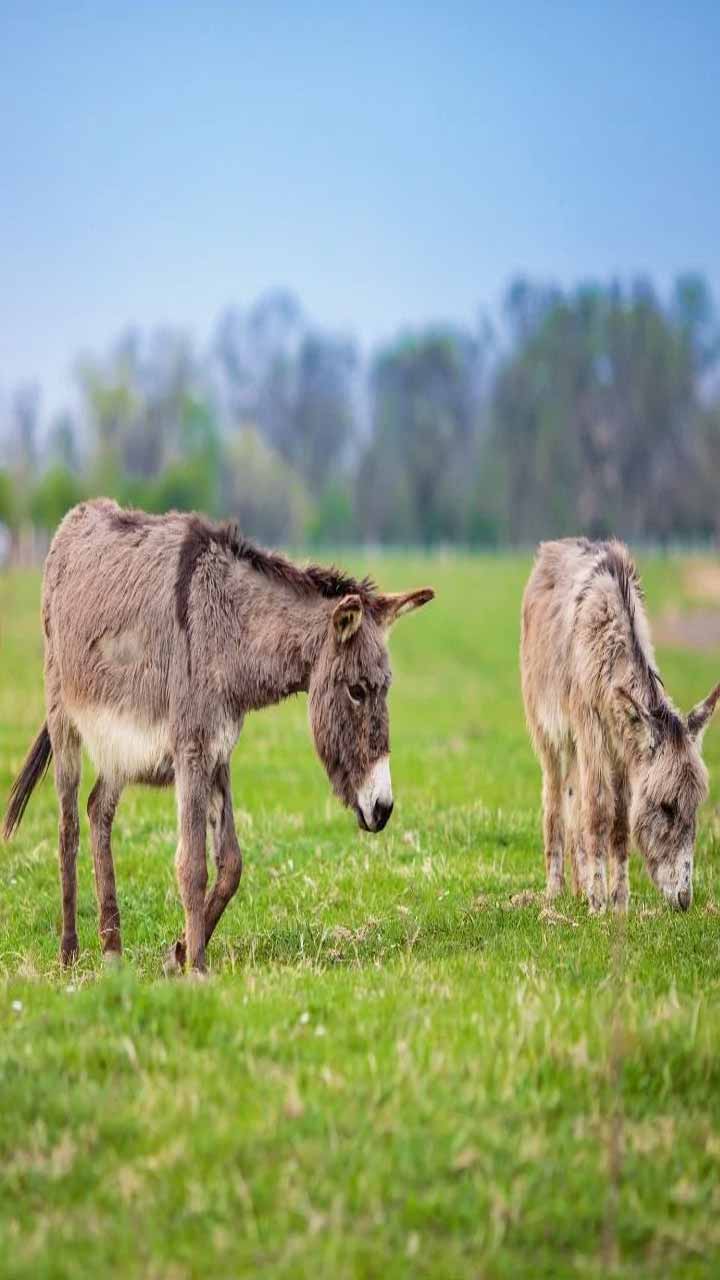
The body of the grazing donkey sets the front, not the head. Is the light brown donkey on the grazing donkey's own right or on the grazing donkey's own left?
on the grazing donkey's own right

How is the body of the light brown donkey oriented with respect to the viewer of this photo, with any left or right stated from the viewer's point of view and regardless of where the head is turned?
facing the viewer and to the right of the viewer

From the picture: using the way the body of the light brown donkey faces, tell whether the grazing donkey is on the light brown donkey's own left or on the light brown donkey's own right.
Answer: on the light brown donkey's own left

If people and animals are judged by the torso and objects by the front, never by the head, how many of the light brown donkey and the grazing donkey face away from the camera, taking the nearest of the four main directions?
0
